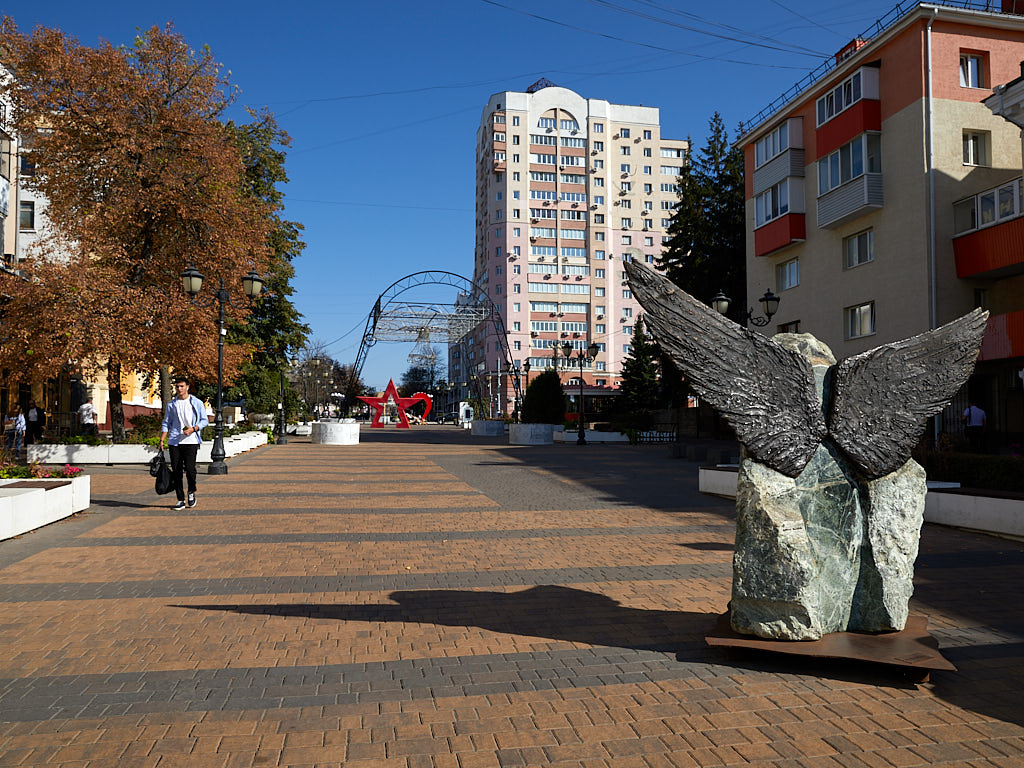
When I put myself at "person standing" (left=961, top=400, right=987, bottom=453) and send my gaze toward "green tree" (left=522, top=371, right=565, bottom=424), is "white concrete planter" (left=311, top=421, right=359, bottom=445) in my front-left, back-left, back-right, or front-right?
front-left

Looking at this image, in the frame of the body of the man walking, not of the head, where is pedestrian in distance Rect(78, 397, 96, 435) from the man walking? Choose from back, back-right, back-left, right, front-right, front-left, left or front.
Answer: back

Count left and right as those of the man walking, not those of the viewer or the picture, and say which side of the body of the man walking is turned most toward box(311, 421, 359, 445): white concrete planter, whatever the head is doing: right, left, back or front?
back

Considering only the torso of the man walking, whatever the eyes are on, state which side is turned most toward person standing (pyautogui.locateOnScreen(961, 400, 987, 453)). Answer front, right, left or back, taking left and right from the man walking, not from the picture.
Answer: left

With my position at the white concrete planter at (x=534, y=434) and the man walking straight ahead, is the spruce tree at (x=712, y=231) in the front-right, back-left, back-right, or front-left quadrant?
back-left

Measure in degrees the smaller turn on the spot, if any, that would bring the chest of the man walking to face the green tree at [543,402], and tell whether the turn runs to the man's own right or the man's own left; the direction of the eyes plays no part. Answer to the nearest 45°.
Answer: approximately 135° to the man's own left

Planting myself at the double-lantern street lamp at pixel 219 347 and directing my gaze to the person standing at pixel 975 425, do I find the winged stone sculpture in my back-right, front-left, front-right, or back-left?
front-right

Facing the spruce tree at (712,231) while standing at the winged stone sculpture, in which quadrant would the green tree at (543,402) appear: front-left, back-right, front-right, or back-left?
front-left

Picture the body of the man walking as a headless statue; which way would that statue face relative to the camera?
toward the camera

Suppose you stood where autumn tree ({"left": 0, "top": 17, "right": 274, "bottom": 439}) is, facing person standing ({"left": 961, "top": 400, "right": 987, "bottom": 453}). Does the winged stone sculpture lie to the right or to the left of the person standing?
right

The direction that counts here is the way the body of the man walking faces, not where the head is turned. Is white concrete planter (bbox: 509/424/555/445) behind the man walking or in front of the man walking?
behind

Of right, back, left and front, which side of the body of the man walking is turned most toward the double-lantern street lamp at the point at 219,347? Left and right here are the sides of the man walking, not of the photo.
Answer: back

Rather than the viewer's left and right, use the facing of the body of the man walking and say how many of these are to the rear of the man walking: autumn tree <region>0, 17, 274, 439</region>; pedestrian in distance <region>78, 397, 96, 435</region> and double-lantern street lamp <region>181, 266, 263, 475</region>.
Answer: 3

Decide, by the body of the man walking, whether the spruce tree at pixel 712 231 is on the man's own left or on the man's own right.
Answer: on the man's own left

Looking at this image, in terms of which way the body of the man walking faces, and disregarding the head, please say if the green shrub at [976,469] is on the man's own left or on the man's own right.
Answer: on the man's own left

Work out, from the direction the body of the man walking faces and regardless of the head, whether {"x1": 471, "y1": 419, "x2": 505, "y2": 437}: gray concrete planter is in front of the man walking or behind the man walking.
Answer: behind
